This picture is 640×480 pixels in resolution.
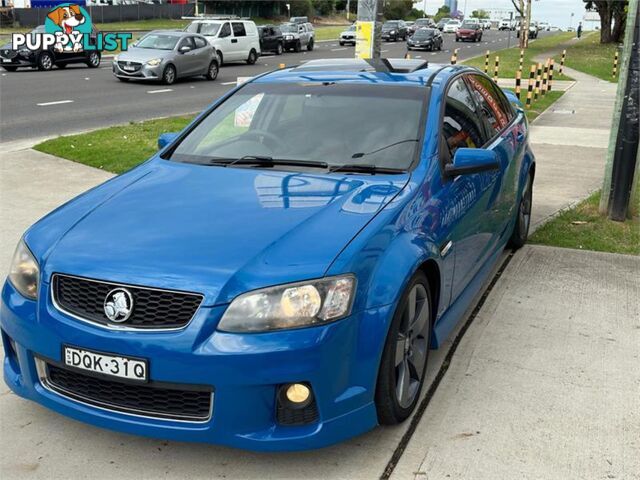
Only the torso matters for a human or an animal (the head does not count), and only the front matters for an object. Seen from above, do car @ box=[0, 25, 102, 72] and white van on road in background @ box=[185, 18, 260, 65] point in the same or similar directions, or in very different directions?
same or similar directions

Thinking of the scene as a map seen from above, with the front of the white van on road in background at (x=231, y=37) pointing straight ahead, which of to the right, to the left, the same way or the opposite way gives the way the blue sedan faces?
the same way

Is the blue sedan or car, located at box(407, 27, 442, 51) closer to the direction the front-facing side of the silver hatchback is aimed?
the blue sedan

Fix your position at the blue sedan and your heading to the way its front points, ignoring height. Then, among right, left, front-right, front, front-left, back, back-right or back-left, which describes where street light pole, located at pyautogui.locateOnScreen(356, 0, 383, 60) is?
back-right

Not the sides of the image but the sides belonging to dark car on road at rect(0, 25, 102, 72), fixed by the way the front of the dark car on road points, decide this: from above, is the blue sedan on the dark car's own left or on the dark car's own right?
on the dark car's own left

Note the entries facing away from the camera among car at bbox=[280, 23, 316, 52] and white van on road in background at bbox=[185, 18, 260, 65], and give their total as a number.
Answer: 0

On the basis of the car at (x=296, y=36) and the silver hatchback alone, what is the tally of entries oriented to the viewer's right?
0

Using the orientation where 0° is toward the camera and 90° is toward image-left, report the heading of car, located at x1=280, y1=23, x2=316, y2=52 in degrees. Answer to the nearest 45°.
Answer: approximately 45°

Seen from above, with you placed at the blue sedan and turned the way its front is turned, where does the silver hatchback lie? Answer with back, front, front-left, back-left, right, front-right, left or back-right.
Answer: back-right

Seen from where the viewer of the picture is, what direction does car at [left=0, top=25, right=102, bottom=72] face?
facing the viewer and to the left of the viewer
